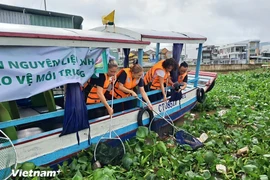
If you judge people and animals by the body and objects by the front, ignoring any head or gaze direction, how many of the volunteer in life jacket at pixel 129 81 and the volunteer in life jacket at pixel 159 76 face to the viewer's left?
0

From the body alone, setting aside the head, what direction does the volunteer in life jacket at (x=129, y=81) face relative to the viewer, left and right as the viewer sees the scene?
facing the viewer and to the right of the viewer

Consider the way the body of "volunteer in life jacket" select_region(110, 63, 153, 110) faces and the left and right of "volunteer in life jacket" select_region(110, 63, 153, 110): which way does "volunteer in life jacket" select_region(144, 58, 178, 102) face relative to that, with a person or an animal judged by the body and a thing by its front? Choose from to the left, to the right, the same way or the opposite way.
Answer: the same way

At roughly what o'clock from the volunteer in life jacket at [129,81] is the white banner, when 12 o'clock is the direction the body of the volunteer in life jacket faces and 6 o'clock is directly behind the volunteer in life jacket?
The white banner is roughly at 3 o'clock from the volunteer in life jacket.

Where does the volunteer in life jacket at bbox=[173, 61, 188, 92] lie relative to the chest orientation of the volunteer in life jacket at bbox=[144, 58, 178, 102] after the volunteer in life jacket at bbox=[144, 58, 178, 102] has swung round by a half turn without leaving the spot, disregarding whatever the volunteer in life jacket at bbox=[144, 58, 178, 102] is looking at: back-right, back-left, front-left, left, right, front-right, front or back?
right

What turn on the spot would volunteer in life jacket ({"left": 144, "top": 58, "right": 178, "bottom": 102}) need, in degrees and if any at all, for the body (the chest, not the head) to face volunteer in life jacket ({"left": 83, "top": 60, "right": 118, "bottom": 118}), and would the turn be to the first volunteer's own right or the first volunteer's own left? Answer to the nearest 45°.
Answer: approximately 90° to the first volunteer's own right

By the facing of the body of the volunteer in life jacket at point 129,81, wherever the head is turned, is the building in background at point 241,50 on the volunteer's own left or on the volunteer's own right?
on the volunteer's own left

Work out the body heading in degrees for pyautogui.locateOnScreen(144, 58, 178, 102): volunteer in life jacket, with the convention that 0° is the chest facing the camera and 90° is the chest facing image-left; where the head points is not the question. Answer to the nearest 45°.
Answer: approximately 315°

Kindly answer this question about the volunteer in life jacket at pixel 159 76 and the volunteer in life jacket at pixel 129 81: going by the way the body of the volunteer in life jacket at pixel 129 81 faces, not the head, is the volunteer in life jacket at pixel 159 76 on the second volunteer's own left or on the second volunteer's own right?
on the second volunteer's own left

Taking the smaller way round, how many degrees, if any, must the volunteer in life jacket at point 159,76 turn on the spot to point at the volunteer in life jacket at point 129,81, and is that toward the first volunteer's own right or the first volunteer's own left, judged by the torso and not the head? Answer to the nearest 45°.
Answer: approximately 90° to the first volunteer's own right

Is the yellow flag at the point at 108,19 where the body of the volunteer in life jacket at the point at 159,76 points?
no

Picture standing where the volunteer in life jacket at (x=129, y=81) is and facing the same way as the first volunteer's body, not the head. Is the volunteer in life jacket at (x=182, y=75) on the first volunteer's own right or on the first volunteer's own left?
on the first volunteer's own left

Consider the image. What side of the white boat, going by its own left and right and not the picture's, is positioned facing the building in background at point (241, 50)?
front

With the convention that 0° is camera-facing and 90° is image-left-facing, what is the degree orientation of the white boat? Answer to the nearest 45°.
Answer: approximately 225°

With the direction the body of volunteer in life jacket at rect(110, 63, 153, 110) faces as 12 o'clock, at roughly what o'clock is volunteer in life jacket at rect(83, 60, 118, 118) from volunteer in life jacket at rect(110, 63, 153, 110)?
volunteer in life jacket at rect(83, 60, 118, 118) is roughly at 3 o'clock from volunteer in life jacket at rect(110, 63, 153, 110).
